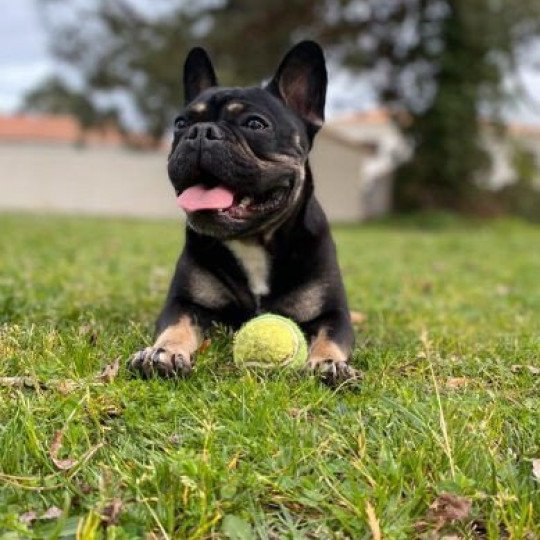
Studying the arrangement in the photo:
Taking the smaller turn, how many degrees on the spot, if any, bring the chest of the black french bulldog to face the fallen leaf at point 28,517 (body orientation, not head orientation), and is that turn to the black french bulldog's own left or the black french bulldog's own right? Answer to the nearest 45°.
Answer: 0° — it already faces it

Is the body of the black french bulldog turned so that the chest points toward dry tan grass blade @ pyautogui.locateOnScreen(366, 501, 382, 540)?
yes

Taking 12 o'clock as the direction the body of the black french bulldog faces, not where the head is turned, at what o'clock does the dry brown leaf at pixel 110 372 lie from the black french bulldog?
The dry brown leaf is roughly at 1 o'clock from the black french bulldog.

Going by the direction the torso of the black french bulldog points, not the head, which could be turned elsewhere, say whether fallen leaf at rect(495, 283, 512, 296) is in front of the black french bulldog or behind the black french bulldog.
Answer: behind

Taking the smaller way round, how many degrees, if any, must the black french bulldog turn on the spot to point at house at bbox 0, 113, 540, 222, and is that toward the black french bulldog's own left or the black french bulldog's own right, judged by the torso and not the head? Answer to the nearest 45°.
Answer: approximately 180°

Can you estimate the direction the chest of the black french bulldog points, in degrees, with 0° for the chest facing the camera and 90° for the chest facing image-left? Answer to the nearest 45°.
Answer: approximately 0°

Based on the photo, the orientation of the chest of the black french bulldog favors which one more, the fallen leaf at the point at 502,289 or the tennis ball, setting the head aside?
the tennis ball

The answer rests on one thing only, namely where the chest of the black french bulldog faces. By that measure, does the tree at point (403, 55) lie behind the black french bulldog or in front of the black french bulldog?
behind
